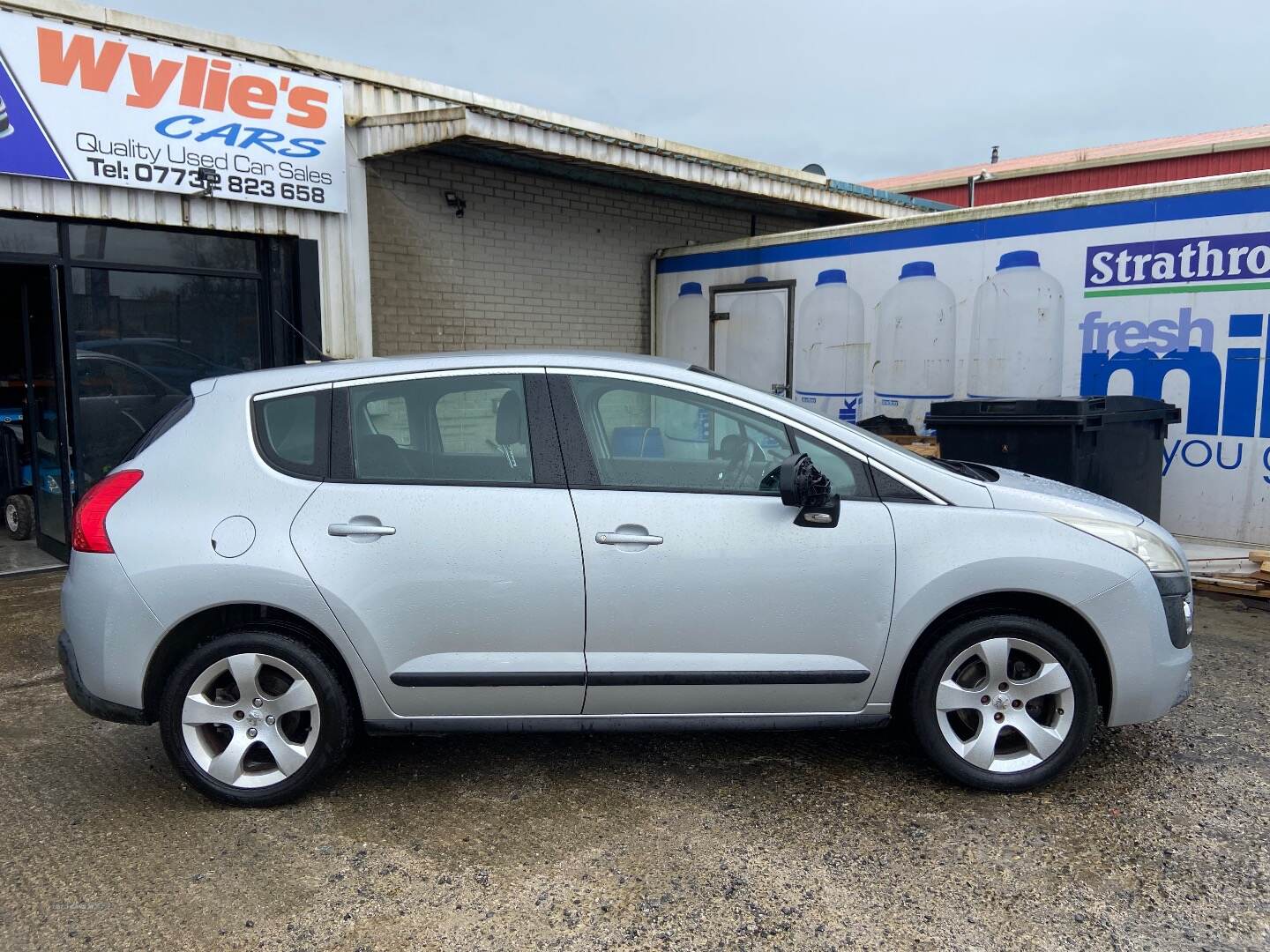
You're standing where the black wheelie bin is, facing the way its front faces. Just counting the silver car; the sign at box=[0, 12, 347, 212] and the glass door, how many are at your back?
0

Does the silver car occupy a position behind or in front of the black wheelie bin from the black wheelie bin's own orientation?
in front

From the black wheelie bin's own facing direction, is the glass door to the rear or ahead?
ahead

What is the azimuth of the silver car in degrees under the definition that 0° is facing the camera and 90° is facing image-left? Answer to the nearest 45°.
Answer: approximately 270°

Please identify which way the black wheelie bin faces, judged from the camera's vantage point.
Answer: facing the viewer and to the left of the viewer

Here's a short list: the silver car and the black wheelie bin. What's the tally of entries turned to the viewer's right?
1

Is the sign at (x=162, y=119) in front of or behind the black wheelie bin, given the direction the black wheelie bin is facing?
in front

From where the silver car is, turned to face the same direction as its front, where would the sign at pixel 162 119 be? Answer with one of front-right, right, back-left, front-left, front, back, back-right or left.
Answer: back-left

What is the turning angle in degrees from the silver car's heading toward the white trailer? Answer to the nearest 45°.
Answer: approximately 45° to its left

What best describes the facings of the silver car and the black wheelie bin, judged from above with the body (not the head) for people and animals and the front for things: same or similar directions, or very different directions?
very different directions
